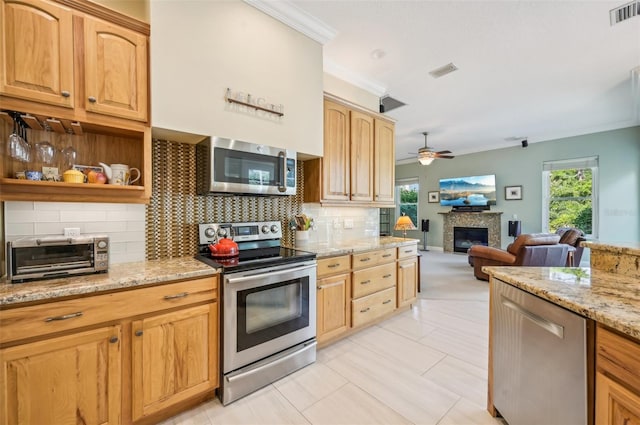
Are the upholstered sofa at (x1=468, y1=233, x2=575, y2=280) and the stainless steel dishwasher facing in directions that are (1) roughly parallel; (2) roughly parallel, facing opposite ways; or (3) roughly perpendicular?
roughly perpendicular

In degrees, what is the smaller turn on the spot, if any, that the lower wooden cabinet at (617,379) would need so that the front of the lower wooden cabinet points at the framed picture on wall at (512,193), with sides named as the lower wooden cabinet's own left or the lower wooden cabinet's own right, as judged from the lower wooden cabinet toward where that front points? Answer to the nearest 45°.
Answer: approximately 135° to the lower wooden cabinet's own right

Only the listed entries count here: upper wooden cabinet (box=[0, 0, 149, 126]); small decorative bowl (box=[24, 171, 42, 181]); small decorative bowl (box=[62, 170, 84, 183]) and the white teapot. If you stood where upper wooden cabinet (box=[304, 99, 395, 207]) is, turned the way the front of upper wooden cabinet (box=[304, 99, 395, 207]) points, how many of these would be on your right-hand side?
4

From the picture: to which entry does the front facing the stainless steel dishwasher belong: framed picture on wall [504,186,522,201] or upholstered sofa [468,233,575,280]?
the framed picture on wall

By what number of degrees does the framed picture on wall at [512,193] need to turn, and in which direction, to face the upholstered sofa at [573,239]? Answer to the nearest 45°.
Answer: approximately 45° to its left

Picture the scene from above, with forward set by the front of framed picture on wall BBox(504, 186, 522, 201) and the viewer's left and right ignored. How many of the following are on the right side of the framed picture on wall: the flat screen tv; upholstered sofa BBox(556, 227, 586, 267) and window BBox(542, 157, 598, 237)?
1

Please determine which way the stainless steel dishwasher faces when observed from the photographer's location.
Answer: facing the viewer and to the left of the viewer

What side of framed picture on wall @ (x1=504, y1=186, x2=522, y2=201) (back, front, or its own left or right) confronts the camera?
front

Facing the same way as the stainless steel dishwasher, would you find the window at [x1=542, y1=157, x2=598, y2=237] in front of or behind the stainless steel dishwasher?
behind

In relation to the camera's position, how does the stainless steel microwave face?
facing the viewer and to the right of the viewer

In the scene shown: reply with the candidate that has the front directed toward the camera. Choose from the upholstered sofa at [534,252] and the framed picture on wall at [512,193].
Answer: the framed picture on wall

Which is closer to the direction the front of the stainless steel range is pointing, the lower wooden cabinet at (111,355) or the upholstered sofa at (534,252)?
the upholstered sofa
